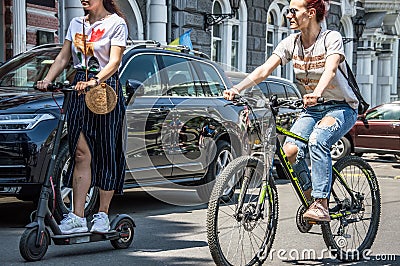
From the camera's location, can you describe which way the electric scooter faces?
facing the viewer and to the left of the viewer

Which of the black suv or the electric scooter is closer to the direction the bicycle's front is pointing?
the electric scooter

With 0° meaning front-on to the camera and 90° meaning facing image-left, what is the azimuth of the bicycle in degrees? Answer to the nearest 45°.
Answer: approximately 45°

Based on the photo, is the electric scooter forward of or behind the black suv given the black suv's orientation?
forward

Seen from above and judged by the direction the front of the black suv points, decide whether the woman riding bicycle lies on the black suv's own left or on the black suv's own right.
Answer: on the black suv's own left

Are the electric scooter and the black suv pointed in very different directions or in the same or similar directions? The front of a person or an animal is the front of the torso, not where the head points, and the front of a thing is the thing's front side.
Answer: same or similar directions

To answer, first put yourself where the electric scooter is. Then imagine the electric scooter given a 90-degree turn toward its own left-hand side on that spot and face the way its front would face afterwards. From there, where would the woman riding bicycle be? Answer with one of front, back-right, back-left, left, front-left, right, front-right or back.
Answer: front-left

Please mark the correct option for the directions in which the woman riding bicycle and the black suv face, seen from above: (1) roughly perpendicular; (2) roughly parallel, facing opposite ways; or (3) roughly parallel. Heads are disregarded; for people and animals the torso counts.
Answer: roughly parallel

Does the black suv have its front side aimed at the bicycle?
no

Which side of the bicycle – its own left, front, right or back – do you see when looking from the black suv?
right

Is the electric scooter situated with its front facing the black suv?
no

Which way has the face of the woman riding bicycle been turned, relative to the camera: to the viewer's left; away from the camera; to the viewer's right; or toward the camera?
to the viewer's left

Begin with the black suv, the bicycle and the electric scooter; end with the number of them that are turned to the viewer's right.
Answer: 0

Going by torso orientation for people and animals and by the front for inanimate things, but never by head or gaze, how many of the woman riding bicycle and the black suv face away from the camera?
0

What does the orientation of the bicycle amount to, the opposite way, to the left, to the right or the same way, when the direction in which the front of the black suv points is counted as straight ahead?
the same way

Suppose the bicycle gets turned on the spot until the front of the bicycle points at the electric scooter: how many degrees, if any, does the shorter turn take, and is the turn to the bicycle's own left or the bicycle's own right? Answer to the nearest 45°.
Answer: approximately 45° to the bicycle's own right
